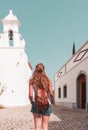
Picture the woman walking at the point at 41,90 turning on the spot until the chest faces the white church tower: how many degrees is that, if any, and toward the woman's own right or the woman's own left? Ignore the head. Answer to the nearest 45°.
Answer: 0° — they already face it

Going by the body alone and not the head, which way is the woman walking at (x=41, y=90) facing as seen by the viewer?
away from the camera
